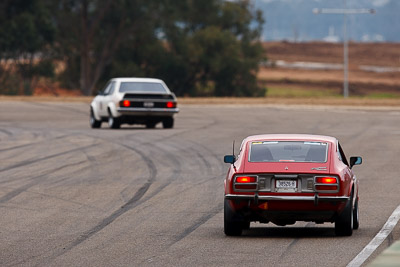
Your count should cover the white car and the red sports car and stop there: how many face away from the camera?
2

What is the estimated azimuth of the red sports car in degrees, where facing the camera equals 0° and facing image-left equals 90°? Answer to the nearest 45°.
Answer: approximately 180°

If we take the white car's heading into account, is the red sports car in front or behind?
behind

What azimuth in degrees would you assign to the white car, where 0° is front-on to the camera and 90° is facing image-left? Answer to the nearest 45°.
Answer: approximately 180°
